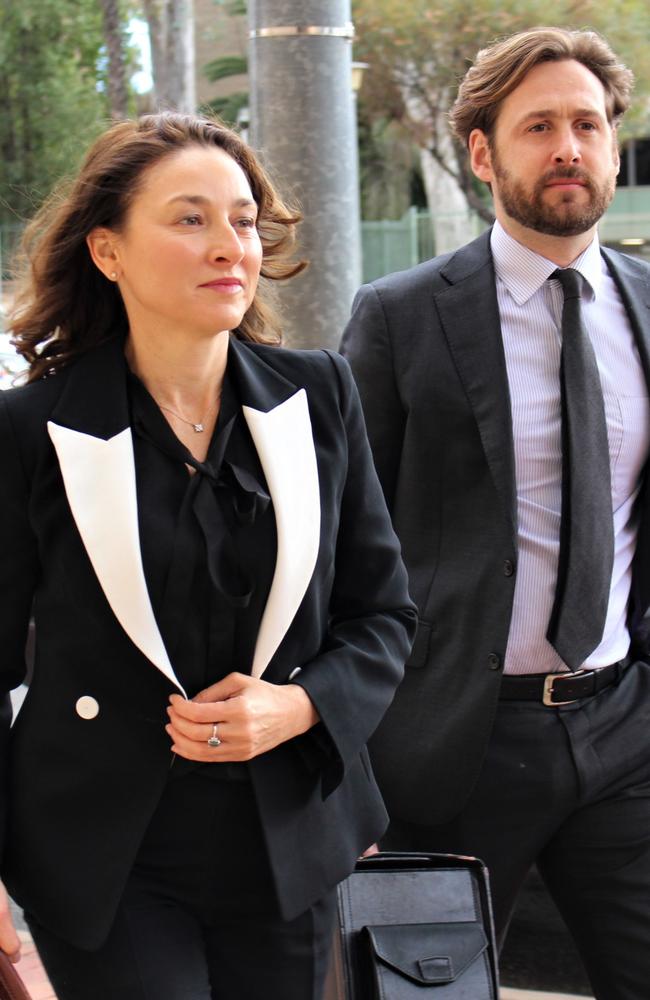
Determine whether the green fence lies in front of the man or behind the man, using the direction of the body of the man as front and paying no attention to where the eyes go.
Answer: behind

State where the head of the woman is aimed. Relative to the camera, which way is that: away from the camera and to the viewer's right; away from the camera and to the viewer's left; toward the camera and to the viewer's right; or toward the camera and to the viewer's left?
toward the camera and to the viewer's right

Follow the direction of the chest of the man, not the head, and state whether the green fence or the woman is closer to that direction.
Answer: the woman

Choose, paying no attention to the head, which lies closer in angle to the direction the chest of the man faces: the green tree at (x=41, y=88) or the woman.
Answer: the woman

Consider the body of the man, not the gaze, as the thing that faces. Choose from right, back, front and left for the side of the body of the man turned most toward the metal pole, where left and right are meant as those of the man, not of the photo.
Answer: back

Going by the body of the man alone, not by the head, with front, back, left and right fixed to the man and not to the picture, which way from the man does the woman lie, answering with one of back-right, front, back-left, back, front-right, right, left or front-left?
right

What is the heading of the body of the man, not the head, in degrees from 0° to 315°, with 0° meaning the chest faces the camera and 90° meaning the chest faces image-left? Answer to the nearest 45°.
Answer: approximately 315°
